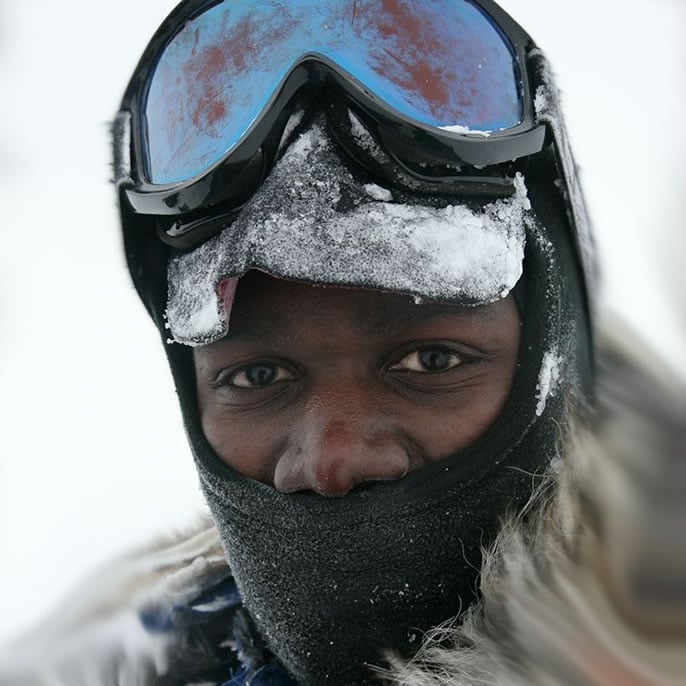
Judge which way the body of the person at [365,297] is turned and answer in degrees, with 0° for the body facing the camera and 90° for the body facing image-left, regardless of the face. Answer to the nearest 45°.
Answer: approximately 0°
